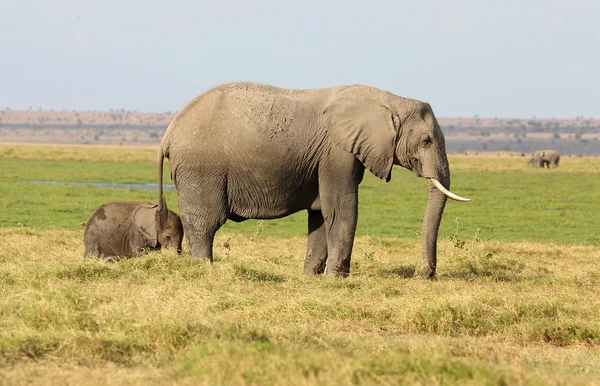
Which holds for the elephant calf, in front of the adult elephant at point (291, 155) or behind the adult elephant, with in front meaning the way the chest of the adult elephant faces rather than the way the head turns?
behind

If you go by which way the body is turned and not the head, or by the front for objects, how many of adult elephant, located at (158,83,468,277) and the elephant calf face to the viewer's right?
2

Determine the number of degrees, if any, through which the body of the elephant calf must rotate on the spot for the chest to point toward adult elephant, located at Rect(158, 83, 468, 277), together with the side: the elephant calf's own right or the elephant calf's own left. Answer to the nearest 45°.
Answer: approximately 45° to the elephant calf's own right

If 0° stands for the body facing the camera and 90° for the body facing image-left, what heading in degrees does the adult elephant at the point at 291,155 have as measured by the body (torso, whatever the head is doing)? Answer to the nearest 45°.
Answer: approximately 270°

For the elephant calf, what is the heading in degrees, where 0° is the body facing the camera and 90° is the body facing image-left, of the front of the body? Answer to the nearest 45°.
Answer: approximately 270°
